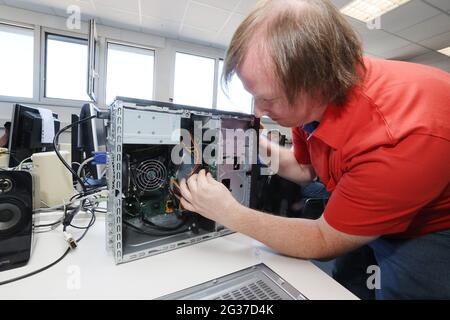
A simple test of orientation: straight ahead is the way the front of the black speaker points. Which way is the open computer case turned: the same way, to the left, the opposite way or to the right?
to the left

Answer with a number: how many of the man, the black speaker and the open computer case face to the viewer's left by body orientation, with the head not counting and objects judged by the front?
1

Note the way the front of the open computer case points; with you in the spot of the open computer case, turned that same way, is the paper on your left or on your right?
on your left

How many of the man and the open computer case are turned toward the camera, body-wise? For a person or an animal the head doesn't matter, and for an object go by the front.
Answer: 0

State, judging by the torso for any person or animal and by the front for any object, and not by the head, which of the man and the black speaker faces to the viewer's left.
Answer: the man

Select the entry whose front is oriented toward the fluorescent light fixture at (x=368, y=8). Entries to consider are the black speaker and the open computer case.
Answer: the open computer case

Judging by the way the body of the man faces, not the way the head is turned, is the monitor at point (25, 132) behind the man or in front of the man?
in front

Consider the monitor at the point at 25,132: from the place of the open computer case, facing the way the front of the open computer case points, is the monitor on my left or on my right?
on my left

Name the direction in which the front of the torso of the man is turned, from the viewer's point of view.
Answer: to the viewer's left

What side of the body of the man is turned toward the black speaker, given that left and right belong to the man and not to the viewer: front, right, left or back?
front

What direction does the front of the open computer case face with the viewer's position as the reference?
facing away from the viewer and to the right of the viewer

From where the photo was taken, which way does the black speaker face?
toward the camera
